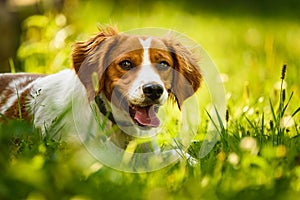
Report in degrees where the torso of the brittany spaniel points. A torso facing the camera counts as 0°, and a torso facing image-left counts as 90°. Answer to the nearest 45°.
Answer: approximately 315°
